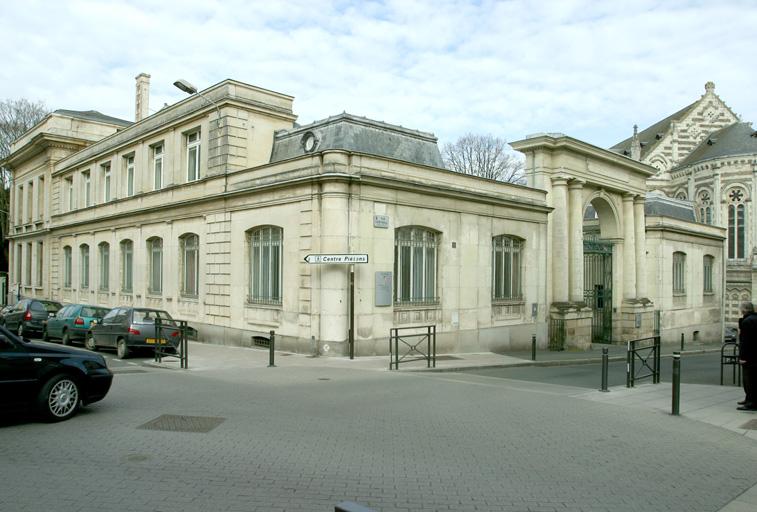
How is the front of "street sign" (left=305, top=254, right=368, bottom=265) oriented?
toward the camera

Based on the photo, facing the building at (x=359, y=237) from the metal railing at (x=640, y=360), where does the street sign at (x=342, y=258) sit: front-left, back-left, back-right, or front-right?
front-left

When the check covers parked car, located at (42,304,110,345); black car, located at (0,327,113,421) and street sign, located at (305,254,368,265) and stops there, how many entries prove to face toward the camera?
1

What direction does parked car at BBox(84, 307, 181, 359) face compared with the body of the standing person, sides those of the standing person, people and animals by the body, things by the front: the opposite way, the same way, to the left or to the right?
the same way

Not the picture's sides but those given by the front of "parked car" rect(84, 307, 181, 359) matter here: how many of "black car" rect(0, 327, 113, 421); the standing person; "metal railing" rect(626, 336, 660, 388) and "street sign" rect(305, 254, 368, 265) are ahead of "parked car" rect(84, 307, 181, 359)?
0

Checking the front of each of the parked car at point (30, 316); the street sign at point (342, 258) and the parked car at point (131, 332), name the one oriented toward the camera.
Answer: the street sign

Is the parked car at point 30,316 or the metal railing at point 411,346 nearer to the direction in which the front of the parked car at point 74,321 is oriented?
the parked car

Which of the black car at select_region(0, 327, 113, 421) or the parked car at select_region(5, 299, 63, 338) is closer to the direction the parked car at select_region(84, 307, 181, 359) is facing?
the parked car

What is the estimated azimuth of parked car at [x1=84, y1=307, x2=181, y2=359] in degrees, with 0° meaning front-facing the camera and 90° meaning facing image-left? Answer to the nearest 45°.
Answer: approximately 135°

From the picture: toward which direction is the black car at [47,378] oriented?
to the viewer's right

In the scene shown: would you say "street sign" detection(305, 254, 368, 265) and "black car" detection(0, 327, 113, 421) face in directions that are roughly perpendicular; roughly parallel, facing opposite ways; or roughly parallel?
roughly perpendicular

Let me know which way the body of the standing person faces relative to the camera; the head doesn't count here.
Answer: to the viewer's left

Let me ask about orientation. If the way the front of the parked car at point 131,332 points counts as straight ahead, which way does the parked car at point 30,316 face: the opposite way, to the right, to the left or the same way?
the same way

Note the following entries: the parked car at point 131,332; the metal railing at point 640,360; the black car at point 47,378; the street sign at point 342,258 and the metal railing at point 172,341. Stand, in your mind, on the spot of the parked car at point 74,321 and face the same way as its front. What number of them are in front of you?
0

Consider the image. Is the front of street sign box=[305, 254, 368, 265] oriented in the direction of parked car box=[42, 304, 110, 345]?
no
